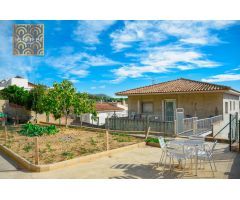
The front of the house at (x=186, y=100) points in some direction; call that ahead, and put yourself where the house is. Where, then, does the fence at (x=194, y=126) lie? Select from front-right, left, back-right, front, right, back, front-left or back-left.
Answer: front

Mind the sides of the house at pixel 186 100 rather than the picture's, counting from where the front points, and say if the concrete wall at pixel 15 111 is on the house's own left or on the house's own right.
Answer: on the house's own right

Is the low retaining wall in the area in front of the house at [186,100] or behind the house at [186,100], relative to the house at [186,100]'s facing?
in front

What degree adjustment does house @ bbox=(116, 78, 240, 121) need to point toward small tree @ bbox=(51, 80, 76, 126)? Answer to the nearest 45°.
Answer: approximately 45° to its right

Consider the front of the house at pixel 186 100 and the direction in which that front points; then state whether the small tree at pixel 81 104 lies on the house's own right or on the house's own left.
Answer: on the house's own right

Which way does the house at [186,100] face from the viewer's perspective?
toward the camera

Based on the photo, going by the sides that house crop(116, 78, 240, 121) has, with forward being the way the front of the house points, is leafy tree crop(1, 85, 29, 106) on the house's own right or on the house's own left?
on the house's own right

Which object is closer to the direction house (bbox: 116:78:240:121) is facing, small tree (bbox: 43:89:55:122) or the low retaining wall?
the low retaining wall
